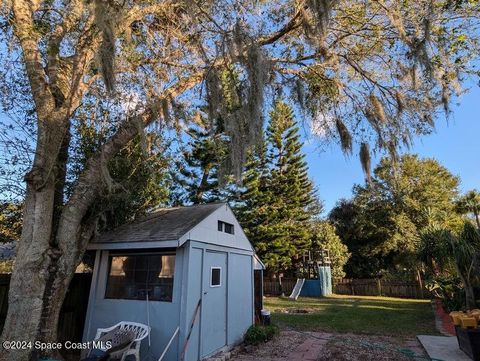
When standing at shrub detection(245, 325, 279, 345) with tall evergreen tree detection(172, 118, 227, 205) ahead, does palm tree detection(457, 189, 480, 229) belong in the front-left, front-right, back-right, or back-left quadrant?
front-right

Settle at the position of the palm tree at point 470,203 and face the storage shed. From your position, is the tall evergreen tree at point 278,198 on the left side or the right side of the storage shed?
right

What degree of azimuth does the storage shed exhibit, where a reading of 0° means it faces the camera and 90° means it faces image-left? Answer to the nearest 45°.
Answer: approximately 315°

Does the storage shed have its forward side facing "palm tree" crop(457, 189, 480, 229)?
no

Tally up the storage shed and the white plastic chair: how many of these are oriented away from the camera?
0

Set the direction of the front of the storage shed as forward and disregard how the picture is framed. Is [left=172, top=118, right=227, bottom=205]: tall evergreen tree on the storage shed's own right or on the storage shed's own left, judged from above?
on the storage shed's own left

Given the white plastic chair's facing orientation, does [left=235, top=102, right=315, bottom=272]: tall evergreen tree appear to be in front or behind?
behind

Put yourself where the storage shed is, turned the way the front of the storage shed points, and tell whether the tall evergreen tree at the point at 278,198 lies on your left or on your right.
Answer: on your left

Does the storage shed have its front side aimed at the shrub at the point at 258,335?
no

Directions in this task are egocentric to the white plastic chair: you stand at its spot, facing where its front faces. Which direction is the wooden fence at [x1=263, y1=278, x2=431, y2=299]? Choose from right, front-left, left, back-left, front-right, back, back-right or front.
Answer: back

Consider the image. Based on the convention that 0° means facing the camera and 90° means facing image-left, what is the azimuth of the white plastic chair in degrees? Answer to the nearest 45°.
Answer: approximately 45°
